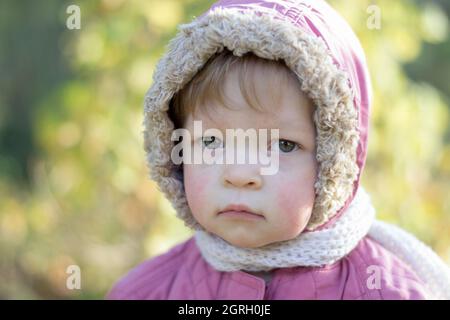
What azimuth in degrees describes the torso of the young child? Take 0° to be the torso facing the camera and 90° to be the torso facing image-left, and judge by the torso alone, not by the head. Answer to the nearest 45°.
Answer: approximately 0°
